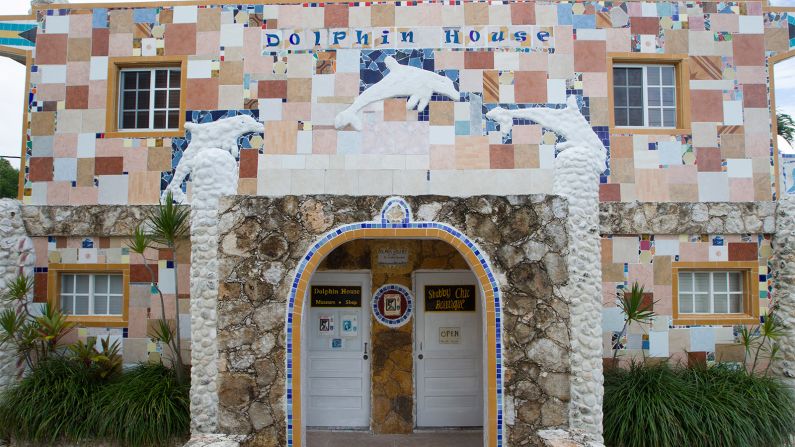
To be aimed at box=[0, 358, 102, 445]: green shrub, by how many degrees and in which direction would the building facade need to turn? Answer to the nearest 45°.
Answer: approximately 90° to its right

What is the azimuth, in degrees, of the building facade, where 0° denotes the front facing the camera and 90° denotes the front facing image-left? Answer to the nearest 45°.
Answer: approximately 0°

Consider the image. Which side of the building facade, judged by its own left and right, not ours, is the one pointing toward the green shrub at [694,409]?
left
